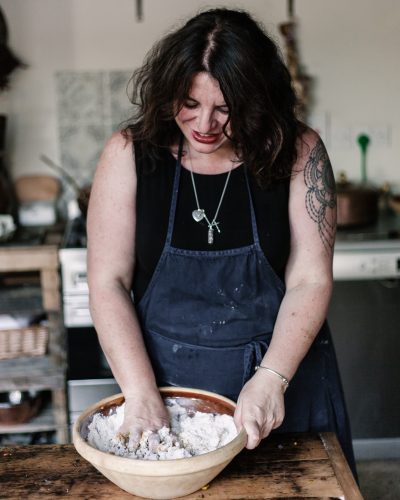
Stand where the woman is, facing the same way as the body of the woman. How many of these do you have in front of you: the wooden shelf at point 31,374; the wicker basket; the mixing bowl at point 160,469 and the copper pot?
1

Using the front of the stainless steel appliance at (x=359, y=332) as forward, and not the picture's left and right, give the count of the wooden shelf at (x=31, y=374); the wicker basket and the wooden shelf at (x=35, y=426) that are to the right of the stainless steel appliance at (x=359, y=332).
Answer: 3

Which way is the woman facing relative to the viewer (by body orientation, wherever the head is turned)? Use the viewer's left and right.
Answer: facing the viewer

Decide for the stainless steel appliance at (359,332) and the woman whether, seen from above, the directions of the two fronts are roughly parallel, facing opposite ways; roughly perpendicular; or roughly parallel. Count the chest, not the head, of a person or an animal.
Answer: roughly parallel

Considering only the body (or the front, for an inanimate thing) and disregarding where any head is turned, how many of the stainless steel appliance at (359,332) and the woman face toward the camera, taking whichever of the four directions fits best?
2

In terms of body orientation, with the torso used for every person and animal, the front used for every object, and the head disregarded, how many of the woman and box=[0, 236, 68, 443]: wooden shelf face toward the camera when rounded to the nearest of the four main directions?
2

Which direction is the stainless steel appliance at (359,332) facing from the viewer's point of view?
toward the camera

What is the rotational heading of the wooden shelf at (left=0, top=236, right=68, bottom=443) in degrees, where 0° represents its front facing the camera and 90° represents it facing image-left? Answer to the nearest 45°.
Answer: approximately 0°

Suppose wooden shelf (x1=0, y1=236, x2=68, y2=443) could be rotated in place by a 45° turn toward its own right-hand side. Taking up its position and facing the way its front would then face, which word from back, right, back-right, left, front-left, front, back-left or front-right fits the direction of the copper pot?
back-left

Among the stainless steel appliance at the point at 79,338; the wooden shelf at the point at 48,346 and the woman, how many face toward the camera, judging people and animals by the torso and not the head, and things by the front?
3

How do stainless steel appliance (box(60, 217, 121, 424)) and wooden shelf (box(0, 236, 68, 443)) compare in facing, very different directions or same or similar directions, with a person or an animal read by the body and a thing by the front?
same or similar directions

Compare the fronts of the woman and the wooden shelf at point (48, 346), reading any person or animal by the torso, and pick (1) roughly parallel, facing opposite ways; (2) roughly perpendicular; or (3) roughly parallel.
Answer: roughly parallel
